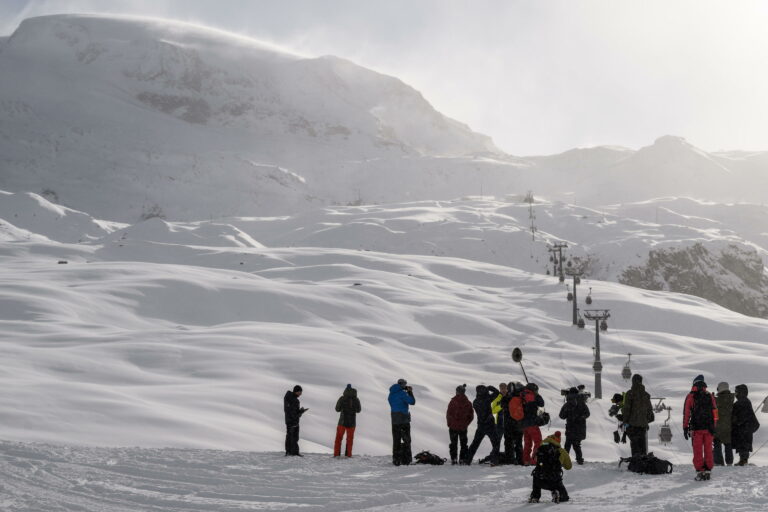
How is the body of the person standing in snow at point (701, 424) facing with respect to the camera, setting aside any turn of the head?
away from the camera

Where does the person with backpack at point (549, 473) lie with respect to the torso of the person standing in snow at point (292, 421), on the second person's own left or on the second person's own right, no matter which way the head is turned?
on the second person's own right

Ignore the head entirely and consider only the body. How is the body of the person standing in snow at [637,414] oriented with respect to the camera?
away from the camera

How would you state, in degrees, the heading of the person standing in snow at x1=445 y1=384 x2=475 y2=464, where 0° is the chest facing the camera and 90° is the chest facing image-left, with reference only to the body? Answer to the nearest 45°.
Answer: approximately 180°

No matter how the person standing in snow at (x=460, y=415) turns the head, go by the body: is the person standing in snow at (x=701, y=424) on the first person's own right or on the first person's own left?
on the first person's own right

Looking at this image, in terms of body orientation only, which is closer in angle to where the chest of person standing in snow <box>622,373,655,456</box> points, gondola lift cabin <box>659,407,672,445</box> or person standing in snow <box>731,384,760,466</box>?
the gondola lift cabin

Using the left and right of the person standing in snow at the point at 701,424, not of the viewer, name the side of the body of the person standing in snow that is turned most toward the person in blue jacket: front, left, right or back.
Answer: left

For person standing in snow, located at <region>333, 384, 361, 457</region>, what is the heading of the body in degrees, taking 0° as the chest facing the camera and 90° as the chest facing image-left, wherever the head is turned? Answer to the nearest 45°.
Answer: approximately 180°

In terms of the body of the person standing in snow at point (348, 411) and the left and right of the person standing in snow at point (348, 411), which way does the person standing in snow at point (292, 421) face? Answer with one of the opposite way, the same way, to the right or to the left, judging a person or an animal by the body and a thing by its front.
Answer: to the right

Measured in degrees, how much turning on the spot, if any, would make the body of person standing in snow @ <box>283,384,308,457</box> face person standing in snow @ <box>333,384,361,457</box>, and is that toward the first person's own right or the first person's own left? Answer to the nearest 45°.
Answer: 0° — they already face them

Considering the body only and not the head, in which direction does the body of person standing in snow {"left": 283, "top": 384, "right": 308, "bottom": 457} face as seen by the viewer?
to the viewer's right

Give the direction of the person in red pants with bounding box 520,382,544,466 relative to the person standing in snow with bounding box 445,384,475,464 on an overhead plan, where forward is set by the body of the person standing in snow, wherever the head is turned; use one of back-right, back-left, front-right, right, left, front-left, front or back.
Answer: back-right
